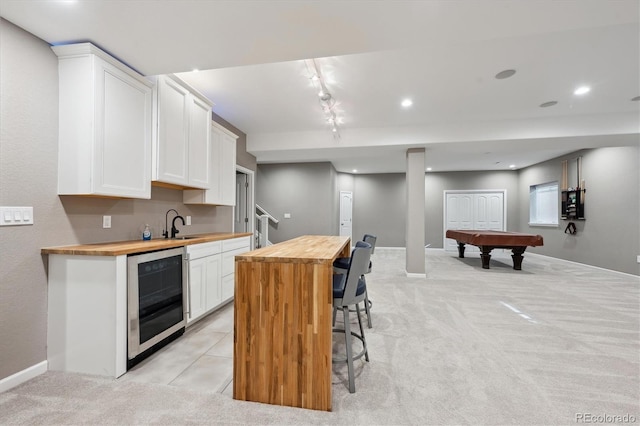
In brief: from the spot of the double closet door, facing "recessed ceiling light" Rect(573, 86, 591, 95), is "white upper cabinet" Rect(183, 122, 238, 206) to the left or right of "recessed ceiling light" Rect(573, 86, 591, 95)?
right

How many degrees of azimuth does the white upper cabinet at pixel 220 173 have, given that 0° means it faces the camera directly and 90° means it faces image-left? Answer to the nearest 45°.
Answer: approximately 315°

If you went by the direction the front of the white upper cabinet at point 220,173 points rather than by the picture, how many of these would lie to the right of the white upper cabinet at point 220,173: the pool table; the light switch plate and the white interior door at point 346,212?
1

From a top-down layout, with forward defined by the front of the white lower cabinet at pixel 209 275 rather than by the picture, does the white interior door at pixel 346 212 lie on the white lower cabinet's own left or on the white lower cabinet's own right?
on the white lower cabinet's own left

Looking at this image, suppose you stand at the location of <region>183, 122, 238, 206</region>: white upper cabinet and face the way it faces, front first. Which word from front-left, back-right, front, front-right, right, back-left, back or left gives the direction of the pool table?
front-left

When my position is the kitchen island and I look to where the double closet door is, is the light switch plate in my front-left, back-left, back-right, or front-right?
back-left

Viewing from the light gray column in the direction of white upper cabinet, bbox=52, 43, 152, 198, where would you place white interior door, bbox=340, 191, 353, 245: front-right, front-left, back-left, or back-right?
back-right

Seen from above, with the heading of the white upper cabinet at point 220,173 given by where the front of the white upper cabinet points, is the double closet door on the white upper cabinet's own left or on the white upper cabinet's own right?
on the white upper cabinet's own left

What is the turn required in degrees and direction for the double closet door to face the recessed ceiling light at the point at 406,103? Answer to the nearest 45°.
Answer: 0° — it already faces it

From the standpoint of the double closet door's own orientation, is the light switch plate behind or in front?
in front

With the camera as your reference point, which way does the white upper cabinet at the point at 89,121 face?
facing the viewer and to the right of the viewer

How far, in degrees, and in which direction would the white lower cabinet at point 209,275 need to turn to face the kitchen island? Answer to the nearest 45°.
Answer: approximately 45° to its right
